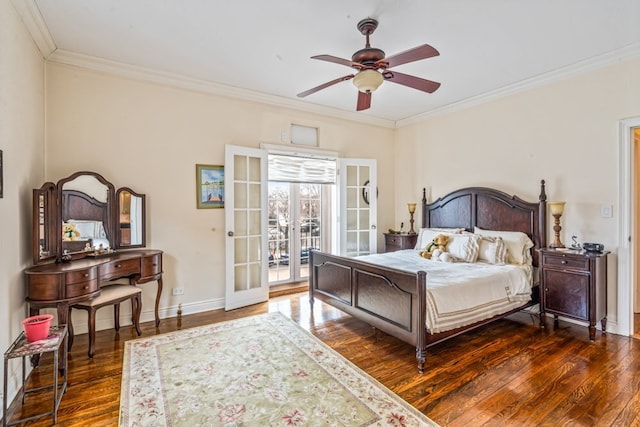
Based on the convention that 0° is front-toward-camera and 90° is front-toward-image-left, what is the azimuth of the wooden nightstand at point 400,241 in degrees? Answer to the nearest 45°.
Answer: approximately 45°

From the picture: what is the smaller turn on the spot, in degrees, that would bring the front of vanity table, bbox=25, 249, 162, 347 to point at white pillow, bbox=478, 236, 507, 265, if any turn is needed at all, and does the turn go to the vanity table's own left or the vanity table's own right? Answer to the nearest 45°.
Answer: approximately 45° to the vanity table's own left

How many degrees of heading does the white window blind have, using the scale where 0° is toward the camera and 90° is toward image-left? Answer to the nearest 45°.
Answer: approximately 315°

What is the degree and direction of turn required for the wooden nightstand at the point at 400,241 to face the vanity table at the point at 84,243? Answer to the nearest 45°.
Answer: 0° — it already faces it

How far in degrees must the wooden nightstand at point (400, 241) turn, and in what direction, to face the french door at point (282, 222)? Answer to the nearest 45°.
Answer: approximately 45° to its right

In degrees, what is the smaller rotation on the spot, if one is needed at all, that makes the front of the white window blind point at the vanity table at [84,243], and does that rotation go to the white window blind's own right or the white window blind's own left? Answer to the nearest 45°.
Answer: approximately 90° to the white window blind's own right

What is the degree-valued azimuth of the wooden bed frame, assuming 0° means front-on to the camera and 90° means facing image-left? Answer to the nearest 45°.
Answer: approximately 45°

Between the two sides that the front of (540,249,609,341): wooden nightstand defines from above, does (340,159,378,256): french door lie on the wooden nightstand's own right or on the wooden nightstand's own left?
on the wooden nightstand's own right
